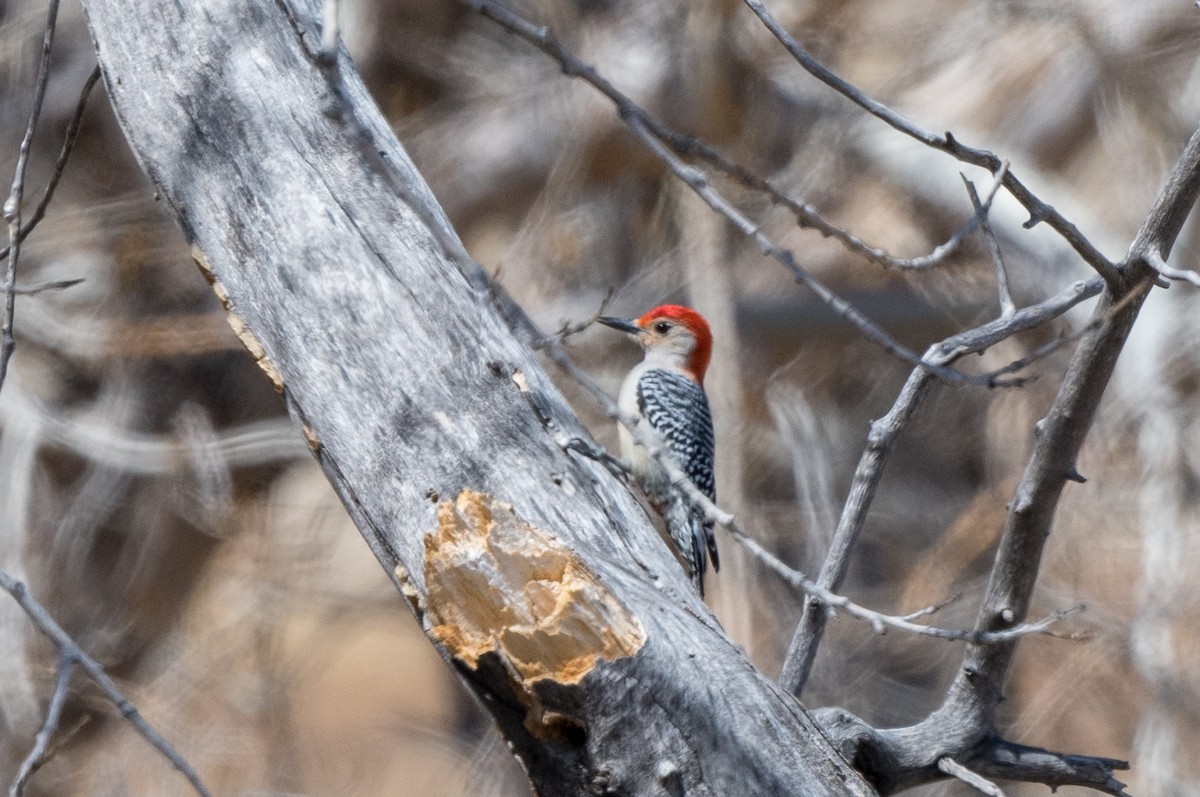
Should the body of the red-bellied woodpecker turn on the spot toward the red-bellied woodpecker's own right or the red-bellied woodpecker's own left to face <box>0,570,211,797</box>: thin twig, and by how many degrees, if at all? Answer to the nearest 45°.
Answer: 0° — it already faces it

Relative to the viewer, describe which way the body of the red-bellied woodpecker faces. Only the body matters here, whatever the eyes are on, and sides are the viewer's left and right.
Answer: facing to the left of the viewer

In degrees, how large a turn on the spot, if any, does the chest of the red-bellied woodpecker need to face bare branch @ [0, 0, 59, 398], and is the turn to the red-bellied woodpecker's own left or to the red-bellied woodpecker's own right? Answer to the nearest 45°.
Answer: approximately 45° to the red-bellied woodpecker's own left
